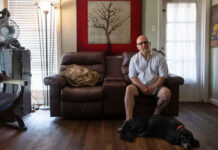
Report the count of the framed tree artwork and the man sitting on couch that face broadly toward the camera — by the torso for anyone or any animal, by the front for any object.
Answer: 2

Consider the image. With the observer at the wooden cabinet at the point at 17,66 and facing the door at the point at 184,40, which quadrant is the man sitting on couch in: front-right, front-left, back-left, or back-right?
front-right

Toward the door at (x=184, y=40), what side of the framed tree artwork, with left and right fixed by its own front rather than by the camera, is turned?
left

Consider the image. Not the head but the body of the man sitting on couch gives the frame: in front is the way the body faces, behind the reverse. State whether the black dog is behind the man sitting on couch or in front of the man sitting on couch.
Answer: in front

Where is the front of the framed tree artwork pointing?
toward the camera

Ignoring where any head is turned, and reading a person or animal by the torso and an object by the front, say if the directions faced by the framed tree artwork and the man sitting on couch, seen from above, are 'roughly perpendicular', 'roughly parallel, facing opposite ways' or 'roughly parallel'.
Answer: roughly parallel

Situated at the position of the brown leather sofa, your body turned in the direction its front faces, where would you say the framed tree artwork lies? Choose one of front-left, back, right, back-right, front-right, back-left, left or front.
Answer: back

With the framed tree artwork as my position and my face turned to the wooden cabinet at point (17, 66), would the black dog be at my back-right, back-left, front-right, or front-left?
front-left

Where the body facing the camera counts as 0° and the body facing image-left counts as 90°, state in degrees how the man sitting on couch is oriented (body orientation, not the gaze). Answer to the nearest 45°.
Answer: approximately 0°

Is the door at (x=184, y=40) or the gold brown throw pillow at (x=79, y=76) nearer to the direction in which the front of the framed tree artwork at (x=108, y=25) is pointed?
the gold brown throw pillow
